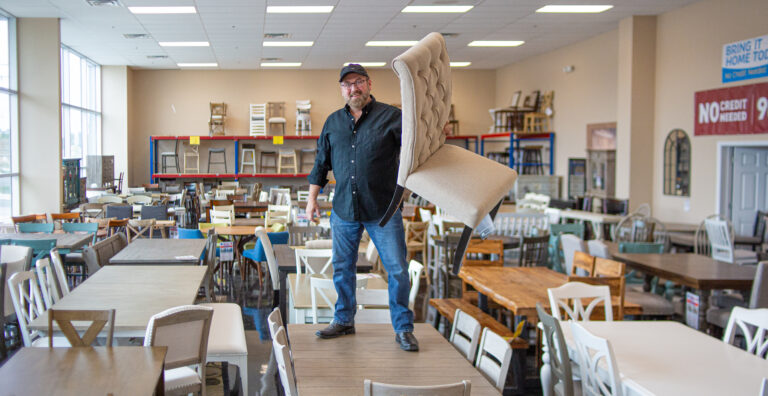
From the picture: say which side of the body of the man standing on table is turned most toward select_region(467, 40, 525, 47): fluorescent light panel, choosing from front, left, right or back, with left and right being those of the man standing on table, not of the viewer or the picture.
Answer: back

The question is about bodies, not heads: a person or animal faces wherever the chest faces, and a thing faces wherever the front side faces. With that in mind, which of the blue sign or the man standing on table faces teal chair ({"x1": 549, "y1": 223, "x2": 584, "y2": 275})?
the blue sign

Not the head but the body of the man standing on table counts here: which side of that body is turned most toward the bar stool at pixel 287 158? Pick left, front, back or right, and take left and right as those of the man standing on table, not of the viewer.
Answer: back

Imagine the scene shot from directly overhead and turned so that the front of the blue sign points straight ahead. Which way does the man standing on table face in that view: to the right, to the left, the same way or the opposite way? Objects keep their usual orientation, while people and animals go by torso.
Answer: to the left

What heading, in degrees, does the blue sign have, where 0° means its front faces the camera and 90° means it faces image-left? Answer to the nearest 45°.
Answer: approximately 45°

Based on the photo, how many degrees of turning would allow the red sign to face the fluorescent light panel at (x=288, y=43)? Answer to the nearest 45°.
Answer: approximately 45° to its right

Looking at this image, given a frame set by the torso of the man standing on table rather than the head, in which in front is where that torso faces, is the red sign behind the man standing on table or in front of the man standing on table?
behind

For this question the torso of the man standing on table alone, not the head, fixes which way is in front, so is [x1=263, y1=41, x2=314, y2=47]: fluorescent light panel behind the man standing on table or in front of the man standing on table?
behind

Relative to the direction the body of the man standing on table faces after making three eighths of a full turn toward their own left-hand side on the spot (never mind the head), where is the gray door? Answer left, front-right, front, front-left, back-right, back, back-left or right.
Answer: front

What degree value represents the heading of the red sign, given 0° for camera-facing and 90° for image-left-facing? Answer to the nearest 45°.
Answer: approximately 45°

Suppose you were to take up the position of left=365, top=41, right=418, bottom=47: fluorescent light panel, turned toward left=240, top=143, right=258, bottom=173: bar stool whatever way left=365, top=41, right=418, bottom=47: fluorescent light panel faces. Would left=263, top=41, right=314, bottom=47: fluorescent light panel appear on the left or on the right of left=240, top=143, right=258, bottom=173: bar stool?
left
